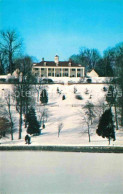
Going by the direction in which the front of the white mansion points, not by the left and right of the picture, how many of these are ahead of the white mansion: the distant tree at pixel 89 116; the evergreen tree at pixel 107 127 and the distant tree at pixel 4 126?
3

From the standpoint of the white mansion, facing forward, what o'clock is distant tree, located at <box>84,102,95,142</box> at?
The distant tree is roughly at 12 o'clock from the white mansion.

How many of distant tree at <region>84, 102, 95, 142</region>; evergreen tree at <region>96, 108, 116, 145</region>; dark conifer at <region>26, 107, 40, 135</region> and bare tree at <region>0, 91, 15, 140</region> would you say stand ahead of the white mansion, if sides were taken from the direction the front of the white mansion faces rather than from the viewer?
4

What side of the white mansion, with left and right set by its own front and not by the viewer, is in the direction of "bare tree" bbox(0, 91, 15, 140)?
front

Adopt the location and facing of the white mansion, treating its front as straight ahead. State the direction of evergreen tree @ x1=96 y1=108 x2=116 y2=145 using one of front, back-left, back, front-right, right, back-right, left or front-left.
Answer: front

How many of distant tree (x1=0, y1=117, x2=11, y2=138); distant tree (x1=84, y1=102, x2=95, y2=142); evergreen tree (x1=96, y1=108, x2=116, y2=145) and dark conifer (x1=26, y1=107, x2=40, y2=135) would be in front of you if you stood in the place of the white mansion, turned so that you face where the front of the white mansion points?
4

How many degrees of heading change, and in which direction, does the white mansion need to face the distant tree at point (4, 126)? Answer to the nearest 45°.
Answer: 0° — it already faces it

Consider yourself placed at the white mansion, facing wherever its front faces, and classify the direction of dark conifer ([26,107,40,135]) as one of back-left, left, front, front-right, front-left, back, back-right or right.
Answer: front

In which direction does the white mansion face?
toward the camera

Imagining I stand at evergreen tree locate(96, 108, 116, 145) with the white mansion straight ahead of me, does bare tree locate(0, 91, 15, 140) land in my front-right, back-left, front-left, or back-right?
front-left
